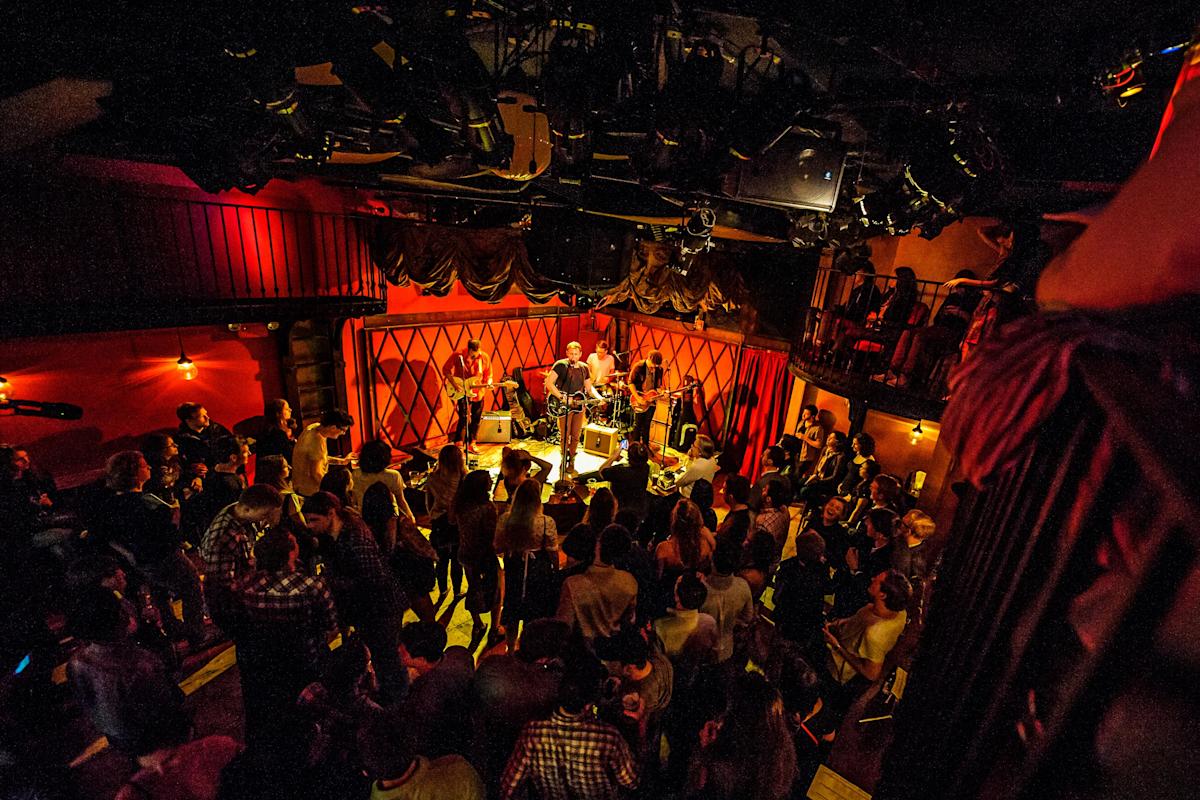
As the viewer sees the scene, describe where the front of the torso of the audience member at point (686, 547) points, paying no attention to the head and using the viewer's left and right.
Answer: facing away from the viewer

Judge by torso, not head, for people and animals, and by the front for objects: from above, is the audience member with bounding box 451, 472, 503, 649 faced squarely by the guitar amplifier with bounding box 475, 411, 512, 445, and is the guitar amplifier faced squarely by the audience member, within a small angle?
yes

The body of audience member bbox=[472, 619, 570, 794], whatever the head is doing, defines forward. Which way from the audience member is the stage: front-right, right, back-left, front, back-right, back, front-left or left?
front-left

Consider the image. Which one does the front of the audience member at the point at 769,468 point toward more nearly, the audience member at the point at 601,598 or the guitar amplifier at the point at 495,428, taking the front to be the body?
the guitar amplifier

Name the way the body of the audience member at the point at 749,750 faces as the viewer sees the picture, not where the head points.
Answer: away from the camera

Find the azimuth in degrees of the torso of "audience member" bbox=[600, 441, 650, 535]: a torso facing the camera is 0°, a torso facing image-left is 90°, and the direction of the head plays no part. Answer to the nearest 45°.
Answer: approximately 180°

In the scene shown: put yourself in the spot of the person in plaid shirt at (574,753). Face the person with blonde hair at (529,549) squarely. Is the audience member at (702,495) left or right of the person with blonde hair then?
right

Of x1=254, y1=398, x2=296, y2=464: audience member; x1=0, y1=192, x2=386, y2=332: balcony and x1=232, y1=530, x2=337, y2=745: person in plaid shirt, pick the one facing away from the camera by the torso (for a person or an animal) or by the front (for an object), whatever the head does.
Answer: the person in plaid shirt

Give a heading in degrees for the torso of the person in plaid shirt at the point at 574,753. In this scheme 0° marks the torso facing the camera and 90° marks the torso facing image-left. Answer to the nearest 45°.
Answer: approximately 180°

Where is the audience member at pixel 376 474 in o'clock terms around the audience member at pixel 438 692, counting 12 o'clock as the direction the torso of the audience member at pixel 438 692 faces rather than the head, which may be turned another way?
the audience member at pixel 376 474 is roughly at 1 o'clock from the audience member at pixel 438 692.

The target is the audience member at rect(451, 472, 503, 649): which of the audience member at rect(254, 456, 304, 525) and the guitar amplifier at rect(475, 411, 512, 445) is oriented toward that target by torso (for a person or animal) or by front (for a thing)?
the guitar amplifier

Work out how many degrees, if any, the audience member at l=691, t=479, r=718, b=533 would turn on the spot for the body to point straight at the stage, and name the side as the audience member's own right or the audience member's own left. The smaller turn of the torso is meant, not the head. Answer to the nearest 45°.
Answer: approximately 45° to the audience member's own left

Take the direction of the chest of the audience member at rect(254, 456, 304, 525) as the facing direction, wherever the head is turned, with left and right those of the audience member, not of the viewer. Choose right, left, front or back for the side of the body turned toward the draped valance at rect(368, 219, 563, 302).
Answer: front
